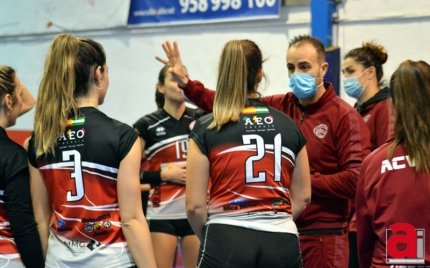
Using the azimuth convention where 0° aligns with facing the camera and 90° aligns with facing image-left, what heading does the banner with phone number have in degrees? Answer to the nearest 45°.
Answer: approximately 0°
